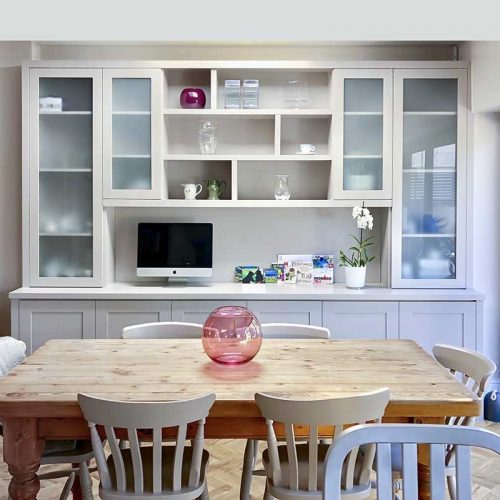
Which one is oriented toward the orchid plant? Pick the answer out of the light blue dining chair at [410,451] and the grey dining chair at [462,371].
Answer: the light blue dining chair at [410,451]

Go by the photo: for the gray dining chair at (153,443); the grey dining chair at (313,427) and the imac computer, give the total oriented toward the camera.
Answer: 1

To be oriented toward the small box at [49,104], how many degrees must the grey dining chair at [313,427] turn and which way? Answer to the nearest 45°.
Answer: approximately 45° to its left

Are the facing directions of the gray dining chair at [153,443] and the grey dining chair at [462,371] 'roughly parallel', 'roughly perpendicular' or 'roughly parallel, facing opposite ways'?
roughly perpendicular

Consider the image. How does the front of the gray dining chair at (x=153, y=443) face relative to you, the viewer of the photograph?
facing away from the viewer

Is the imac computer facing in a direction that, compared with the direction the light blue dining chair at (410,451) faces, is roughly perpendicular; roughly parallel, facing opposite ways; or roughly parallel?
roughly parallel, facing opposite ways

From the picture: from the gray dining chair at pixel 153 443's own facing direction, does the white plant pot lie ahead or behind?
ahead

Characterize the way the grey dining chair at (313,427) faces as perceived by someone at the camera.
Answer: facing away from the viewer

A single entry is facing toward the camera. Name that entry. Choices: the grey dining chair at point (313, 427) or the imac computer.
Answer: the imac computer

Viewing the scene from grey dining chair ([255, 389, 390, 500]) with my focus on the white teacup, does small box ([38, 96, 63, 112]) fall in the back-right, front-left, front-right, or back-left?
front-left

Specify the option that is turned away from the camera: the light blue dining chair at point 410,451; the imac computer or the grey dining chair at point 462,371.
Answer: the light blue dining chair at point 410,451

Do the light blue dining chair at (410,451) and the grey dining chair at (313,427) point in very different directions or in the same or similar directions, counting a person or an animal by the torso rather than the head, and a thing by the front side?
same or similar directions

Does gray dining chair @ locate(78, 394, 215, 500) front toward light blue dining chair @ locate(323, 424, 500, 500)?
no

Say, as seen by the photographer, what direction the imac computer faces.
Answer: facing the viewer

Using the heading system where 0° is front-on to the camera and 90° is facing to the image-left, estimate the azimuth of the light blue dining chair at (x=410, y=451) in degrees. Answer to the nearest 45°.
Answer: approximately 180°

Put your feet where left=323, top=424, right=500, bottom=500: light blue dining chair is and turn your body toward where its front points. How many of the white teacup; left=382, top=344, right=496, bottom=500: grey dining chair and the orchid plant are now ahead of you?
3

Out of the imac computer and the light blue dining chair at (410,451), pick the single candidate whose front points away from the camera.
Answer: the light blue dining chair

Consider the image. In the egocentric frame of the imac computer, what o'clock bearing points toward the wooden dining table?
The wooden dining table is roughly at 12 o'clock from the imac computer.

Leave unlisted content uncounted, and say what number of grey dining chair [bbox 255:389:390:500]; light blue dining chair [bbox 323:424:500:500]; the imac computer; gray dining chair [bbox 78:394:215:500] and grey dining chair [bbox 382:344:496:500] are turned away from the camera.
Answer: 3

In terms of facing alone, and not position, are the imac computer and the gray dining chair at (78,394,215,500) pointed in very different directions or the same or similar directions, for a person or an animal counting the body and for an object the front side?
very different directions

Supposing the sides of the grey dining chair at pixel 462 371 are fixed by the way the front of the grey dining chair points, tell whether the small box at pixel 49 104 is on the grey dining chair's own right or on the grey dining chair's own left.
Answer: on the grey dining chair's own right
